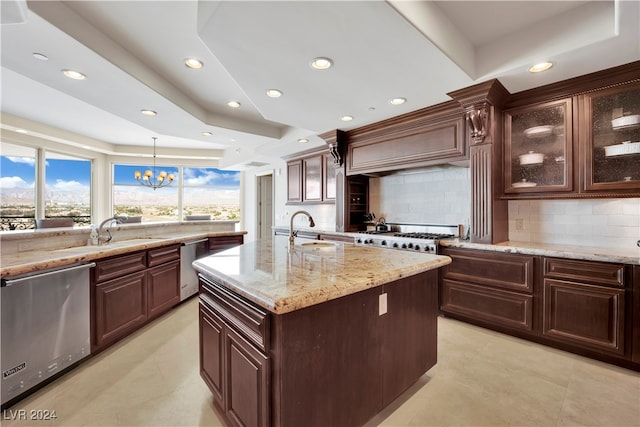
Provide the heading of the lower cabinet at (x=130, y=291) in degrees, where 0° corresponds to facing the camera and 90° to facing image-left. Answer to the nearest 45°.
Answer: approximately 315°

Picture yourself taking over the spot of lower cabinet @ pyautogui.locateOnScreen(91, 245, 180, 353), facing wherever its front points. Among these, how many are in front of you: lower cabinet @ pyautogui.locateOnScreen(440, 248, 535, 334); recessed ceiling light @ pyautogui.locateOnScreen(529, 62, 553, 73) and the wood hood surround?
3

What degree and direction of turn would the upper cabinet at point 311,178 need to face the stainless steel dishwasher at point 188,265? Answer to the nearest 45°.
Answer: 0° — it already faces it

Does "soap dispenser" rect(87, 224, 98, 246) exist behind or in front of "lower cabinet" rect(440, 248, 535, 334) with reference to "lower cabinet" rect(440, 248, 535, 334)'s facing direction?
in front

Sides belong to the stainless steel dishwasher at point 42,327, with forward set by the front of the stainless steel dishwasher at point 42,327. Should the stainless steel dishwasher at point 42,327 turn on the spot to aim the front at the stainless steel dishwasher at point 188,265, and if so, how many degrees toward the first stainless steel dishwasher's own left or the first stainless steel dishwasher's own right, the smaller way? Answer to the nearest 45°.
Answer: approximately 90° to the first stainless steel dishwasher's own left

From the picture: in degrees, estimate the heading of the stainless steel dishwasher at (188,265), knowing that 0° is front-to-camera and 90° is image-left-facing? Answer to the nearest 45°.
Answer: approximately 315°

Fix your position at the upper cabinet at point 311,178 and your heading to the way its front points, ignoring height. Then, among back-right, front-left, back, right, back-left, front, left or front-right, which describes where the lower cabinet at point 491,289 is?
left

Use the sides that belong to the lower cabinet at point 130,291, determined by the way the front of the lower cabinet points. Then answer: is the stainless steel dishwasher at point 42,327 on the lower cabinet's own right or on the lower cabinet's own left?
on the lower cabinet's own right

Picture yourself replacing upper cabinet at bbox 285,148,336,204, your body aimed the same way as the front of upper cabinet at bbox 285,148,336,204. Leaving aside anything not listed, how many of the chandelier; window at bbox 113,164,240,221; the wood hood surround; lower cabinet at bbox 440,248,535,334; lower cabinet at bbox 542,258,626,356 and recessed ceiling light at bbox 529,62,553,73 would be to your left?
4

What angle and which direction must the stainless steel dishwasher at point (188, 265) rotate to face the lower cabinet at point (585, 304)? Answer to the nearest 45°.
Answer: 0° — it already faces it
